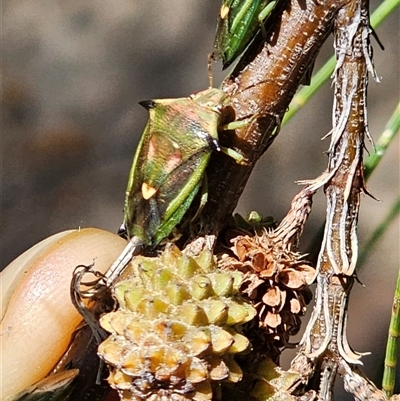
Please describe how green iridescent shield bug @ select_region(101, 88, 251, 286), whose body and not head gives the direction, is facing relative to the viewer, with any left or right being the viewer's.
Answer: facing away from the viewer and to the right of the viewer
